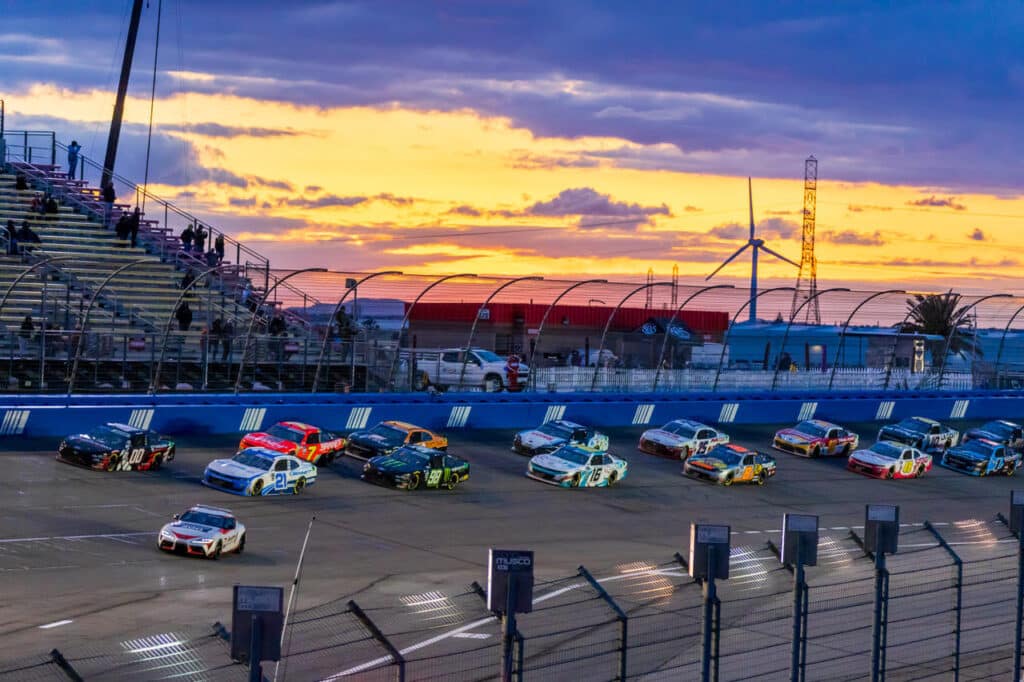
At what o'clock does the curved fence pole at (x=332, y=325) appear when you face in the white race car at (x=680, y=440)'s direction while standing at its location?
The curved fence pole is roughly at 1 o'clock from the white race car.

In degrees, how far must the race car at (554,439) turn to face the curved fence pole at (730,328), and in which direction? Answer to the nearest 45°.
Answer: approximately 180°

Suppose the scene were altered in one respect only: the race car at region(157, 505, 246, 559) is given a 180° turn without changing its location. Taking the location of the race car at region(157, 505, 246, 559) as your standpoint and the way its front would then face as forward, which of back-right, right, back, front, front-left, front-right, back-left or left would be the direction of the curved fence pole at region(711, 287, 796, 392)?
front

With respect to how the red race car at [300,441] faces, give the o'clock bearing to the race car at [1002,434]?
The race car is roughly at 7 o'clock from the red race car.

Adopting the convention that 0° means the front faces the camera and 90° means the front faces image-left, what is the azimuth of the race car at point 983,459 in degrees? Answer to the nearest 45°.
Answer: approximately 45°

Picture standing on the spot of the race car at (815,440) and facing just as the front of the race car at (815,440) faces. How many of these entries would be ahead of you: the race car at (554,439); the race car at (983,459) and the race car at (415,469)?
2

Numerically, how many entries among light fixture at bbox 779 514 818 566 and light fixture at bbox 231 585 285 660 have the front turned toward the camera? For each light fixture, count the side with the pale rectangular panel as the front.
2

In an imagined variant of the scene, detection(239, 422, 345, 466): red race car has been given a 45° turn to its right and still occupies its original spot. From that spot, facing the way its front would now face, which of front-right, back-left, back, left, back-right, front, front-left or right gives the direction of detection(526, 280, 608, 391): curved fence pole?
back-right

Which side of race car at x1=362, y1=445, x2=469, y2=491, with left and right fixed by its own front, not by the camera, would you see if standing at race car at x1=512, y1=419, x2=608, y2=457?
back

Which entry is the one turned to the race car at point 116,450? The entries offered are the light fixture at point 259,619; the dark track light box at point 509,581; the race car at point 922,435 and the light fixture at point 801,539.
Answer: the race car at point 922,435

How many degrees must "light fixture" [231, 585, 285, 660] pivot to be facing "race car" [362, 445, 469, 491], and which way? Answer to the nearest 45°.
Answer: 0° — it already faces it

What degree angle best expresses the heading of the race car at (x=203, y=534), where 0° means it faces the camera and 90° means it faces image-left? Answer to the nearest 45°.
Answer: approximately 45°
